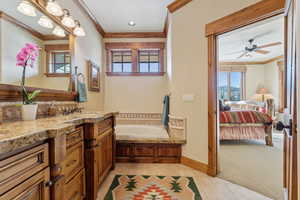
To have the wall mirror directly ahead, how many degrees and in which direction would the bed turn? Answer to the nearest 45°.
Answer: approximately 135° to its right

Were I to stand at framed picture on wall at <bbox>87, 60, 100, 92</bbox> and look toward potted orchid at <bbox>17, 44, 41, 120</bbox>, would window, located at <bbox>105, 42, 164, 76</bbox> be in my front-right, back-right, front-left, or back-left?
back-left

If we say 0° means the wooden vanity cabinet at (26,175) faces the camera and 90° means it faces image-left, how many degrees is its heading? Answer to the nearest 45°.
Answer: approximately 315°

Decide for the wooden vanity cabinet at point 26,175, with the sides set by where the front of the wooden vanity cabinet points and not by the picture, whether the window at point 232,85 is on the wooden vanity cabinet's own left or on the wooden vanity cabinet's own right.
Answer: on the wooden vanity cabinet's own left

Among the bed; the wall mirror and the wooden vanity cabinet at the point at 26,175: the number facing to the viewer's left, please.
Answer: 0

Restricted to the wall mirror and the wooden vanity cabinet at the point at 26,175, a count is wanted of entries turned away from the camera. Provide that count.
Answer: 0

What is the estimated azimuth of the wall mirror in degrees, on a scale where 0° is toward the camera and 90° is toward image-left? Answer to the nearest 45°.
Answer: approximately 315°

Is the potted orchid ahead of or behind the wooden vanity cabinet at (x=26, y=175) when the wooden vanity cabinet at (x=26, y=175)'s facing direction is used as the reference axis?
behind

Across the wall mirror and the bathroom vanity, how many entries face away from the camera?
0

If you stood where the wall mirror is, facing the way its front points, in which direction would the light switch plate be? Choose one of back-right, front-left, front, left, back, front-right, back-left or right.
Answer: front-left
